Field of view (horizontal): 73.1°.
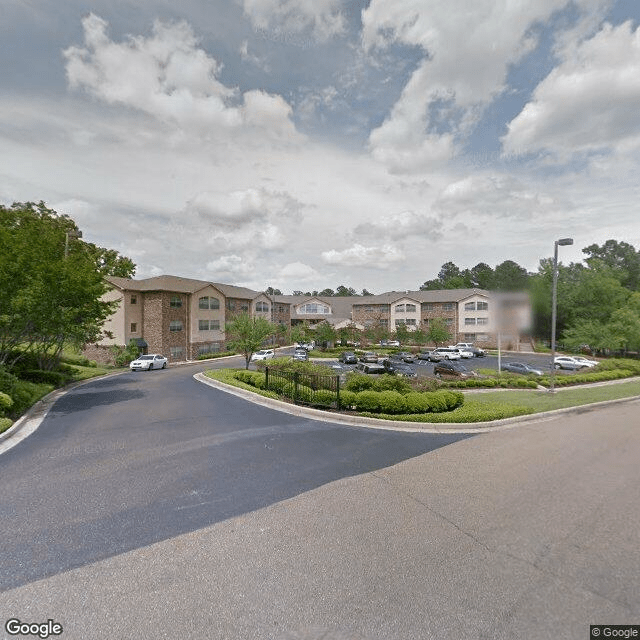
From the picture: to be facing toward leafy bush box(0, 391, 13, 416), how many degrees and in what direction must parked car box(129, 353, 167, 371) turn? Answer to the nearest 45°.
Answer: approximately 45° to its left

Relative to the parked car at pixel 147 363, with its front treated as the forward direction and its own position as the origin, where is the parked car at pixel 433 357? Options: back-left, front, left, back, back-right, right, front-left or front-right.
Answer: back-left

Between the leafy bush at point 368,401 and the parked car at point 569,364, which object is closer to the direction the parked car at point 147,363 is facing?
the leafy bush

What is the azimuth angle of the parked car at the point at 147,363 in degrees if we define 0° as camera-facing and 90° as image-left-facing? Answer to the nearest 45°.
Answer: approximately 45°

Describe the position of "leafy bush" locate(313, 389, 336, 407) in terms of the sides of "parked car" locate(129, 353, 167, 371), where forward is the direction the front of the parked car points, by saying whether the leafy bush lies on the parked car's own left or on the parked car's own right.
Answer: on the parked car's own left

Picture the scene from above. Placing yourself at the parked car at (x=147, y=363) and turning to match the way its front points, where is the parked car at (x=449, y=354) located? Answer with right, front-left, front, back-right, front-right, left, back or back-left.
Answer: back-left
